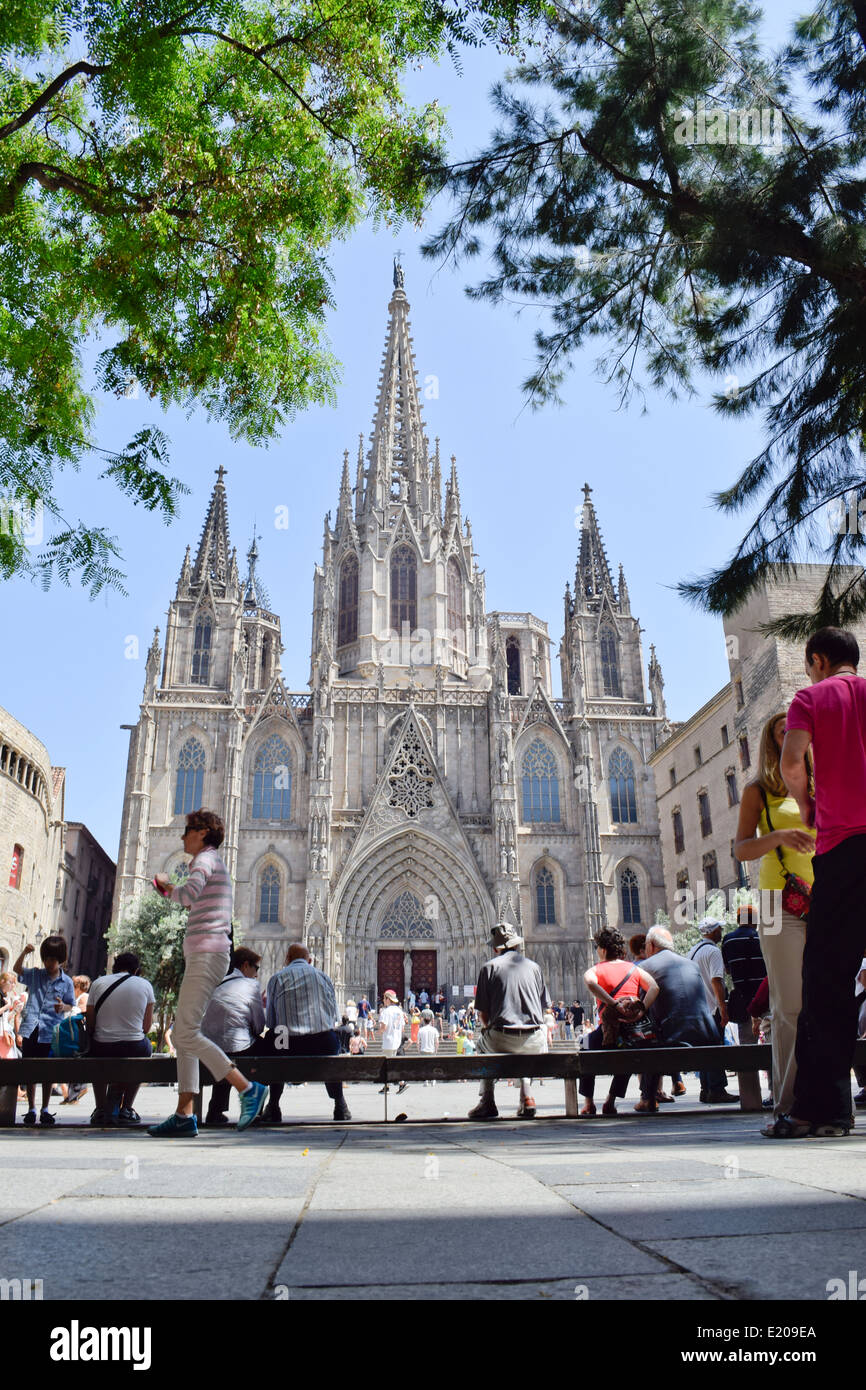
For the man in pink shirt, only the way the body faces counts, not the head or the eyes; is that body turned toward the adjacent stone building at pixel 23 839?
yes

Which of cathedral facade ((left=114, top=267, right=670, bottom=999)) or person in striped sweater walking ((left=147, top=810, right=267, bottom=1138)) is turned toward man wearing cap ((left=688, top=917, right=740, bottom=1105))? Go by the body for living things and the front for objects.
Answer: the cathedral facade

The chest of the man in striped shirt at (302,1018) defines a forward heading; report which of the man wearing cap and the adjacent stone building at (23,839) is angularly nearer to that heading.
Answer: the adjacent stone building

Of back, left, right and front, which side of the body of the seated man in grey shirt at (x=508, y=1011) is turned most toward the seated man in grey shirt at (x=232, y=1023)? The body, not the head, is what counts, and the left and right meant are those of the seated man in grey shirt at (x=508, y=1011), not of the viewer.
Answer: left

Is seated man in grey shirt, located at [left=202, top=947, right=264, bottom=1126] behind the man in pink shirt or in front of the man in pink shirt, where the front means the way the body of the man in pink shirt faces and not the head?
in front

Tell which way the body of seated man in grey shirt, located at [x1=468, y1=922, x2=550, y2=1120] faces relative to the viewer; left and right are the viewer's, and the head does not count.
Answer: facing away from the viewer

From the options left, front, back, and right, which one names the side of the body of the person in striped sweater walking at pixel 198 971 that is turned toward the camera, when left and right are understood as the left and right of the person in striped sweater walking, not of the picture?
left

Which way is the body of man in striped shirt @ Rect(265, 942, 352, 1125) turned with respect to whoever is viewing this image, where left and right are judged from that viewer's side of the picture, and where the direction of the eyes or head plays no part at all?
facing away from the viewer

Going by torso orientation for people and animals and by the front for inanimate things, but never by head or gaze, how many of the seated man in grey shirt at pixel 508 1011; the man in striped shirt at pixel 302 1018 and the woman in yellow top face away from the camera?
2

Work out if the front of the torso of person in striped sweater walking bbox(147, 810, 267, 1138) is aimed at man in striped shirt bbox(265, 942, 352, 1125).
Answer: no

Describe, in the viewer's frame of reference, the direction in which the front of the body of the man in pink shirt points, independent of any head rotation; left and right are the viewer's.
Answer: facing away from the viewer and to the left of the viewer

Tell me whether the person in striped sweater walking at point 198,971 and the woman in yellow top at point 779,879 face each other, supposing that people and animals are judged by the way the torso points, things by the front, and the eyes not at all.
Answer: no

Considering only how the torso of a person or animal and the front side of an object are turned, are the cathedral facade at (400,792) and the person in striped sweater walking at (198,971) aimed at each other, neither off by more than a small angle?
no

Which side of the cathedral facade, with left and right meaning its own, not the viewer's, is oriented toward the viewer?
front

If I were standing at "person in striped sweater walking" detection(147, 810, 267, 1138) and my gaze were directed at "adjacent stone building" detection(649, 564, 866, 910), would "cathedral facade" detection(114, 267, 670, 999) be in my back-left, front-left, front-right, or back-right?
front-left

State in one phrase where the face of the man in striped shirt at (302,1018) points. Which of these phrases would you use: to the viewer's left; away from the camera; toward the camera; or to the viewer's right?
away from the camera

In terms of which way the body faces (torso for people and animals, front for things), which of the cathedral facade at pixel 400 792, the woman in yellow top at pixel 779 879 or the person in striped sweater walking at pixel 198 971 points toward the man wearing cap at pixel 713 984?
the cathedral facade

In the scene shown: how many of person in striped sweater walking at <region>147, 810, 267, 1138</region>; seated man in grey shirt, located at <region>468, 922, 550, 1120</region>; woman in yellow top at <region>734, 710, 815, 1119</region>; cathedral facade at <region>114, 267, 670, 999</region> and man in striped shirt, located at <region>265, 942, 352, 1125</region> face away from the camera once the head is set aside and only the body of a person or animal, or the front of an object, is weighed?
2

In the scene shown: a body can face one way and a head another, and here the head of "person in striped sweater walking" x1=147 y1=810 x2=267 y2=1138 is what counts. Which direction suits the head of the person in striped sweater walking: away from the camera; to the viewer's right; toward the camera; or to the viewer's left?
to the viewer's left
